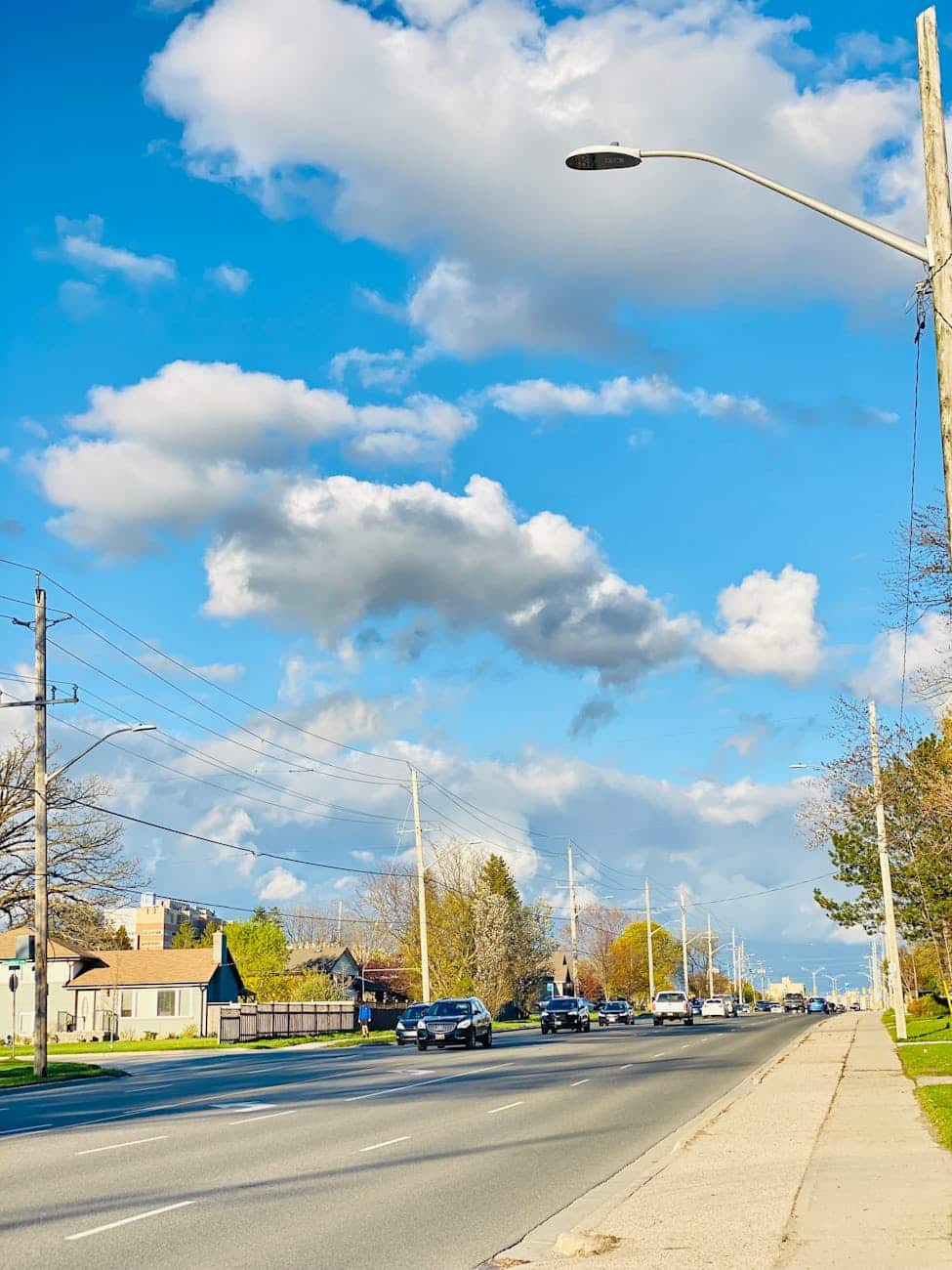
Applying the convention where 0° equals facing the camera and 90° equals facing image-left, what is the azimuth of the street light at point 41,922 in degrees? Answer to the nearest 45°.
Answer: approximately 270°

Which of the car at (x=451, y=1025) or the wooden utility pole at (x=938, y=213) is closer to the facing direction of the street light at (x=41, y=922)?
the car

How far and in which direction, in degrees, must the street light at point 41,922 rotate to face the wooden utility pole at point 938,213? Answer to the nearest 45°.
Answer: approximately 90° to its right

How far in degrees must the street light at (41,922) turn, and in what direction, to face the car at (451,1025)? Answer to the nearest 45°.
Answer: approximately 45° to its left

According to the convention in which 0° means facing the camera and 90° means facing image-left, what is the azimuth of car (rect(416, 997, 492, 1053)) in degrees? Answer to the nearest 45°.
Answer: approximately 45°

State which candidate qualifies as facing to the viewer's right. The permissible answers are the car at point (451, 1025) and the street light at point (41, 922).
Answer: the street light

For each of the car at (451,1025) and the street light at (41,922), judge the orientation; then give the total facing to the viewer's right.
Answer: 1
